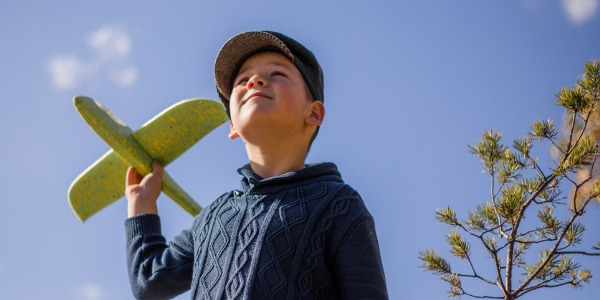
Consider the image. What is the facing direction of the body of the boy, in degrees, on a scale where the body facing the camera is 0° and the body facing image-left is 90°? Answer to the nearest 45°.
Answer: approximately 45°
